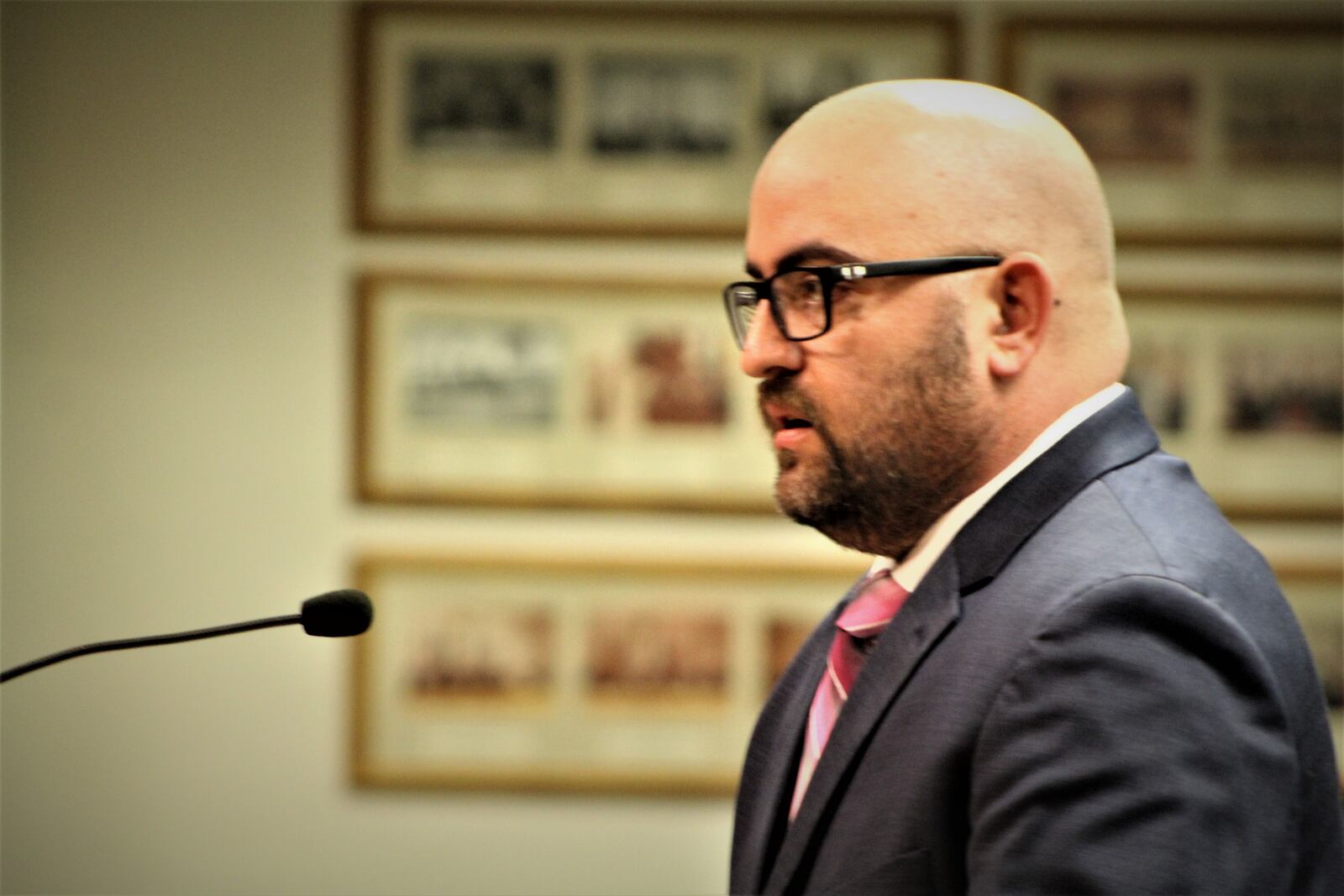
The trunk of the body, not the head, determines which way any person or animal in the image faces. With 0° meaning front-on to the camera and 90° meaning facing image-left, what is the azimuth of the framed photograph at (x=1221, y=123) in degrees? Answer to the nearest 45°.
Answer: approximately 0°

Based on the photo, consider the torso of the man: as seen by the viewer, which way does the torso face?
to the viewer's left

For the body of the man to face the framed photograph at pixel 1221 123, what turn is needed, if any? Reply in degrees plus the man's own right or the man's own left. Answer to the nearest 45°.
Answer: approximately 90° to the man's own right

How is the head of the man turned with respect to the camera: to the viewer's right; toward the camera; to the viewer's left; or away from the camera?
to the viewer's left

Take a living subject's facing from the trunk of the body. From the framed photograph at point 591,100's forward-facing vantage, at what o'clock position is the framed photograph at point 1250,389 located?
the framed photograph at point 1250,389 is roughly at 9 o'clock from the framed photograph at point 591,100.

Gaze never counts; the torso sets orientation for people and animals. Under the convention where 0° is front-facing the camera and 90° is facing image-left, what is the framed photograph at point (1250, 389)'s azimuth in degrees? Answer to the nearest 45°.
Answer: approximately 0°

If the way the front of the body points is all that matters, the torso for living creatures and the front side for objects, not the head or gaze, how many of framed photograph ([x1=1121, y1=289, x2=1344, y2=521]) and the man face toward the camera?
1

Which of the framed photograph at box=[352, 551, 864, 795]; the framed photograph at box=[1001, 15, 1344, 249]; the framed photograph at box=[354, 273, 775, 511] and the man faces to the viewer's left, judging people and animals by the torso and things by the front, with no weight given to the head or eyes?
the man

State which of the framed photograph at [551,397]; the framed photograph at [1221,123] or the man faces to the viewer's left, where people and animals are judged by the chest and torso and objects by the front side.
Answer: the man

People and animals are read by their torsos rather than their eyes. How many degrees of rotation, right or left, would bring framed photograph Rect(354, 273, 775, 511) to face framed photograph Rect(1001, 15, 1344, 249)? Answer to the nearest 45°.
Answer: approximately 90° to its left

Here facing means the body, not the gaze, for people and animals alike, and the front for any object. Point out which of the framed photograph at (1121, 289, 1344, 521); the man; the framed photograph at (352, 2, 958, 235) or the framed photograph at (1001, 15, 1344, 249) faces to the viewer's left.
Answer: the man

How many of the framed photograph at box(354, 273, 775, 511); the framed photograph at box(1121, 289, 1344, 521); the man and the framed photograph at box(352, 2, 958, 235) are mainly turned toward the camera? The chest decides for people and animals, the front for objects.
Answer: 3

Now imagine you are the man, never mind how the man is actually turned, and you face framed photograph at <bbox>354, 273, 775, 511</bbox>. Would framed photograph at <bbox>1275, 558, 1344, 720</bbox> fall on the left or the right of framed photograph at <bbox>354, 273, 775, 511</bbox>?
right

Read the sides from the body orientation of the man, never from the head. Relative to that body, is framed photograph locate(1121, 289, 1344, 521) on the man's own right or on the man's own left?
on the man's own right
